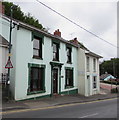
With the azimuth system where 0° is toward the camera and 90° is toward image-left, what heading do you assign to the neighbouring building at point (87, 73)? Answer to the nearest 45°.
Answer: approximately 315°

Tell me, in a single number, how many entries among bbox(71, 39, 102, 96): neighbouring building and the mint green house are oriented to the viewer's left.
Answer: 0

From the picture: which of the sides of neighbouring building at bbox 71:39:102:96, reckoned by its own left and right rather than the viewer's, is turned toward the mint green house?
right

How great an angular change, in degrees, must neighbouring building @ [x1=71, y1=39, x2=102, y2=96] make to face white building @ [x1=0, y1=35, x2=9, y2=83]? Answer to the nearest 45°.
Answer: approximately 90° to its right

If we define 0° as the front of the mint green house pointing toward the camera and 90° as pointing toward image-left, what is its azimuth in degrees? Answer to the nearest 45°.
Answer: approximately 315°
